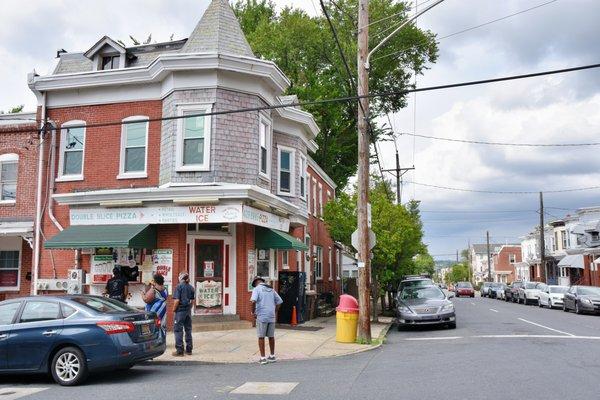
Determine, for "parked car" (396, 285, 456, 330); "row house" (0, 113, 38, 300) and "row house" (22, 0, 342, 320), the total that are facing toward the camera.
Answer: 3

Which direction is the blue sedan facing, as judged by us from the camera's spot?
facing away from the viewer and to the left of the viewer

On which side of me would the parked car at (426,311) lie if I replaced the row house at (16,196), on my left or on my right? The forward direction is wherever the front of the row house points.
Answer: on my left

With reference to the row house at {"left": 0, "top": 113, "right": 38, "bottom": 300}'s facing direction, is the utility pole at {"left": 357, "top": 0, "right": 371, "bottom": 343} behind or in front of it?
in front

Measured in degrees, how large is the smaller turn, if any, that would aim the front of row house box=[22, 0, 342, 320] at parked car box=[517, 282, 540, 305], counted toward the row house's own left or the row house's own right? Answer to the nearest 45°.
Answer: approximately 135° to the row house's own left

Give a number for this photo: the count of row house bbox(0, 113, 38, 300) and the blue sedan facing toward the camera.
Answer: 1

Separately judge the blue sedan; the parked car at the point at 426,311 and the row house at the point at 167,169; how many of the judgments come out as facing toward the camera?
2

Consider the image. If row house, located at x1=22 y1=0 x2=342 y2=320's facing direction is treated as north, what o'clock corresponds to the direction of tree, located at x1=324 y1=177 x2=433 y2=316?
The tree is roughly at 8 o'clock from the row house.

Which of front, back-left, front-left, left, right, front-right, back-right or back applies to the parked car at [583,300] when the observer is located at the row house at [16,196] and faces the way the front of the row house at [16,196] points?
left

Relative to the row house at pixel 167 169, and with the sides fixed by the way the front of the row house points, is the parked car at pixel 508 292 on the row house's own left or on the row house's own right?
on the row house's own left

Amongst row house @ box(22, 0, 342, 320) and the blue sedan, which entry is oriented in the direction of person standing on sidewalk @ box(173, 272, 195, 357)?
the row house

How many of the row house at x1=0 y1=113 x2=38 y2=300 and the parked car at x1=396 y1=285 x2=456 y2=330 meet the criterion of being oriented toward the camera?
2
